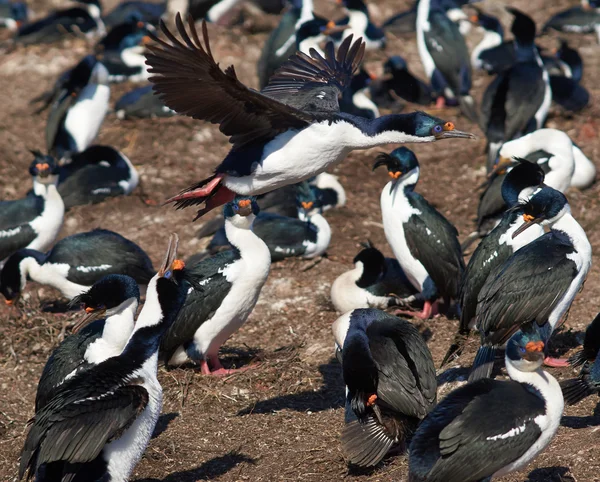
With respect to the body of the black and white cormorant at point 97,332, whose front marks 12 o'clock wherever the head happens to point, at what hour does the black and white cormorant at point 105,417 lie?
the black and white cormorant at point 105,417 is roughly at 3 o'clock from the black and white cormorant at point 97,332.

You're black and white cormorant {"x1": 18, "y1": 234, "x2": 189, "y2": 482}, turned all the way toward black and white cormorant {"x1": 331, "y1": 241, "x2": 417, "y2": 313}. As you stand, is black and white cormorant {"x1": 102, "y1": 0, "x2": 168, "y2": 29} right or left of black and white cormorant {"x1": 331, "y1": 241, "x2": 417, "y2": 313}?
left

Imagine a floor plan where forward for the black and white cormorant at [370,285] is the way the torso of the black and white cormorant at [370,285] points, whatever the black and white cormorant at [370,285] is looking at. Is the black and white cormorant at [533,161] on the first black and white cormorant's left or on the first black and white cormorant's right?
on the first black and white cormorant's right

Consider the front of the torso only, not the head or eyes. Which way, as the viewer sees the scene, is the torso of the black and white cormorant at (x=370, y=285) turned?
to the viewer's left

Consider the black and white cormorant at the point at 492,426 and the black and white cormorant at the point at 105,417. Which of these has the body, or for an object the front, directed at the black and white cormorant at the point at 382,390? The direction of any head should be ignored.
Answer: the black and white cormorant at the point at 105,417

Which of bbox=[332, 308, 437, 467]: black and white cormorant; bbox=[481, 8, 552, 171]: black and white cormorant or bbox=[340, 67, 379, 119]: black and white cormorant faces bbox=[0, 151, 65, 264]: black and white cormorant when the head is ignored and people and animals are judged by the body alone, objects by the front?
bbox=[332, 308, 437, 467]: black and white cormorant

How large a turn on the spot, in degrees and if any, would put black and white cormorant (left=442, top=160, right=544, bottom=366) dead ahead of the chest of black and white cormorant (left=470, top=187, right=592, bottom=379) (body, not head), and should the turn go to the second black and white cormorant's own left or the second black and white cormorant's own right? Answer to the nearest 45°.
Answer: approximately 135° to the second black and white cormorant's own left

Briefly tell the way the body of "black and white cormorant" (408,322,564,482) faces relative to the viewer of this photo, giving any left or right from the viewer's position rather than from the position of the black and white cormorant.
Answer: facing to the right of the viewer

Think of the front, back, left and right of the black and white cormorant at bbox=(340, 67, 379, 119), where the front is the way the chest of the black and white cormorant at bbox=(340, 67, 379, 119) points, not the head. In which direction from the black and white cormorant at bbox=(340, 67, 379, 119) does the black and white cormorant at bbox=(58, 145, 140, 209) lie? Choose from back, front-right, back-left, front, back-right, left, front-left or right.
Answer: back-right

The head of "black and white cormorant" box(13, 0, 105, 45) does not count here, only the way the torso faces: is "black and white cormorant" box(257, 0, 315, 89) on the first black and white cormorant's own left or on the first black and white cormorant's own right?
on the first black and white cormorant's own right

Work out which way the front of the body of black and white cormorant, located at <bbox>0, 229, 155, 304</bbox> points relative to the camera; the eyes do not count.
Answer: to the viewer's left

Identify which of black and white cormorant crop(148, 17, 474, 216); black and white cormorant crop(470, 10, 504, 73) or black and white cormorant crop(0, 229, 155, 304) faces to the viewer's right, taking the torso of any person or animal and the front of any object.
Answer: black and white cormorant crop(148, 17, 474, 216)

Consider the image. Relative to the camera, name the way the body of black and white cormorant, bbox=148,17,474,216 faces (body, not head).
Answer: to the viewer's right

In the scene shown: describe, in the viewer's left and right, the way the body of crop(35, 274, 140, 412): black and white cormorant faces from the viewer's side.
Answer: facing to the right of the viewer
